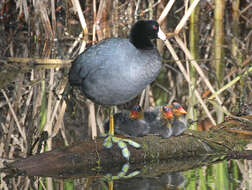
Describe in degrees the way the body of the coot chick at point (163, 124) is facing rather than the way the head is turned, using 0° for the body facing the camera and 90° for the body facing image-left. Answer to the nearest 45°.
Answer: approximately 315°

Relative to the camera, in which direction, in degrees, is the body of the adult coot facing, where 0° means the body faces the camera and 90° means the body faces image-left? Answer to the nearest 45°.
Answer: approximately 270°

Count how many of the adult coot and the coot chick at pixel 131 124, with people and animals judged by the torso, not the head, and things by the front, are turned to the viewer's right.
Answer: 2

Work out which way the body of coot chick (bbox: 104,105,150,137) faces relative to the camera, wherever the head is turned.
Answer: to the viewer's right
